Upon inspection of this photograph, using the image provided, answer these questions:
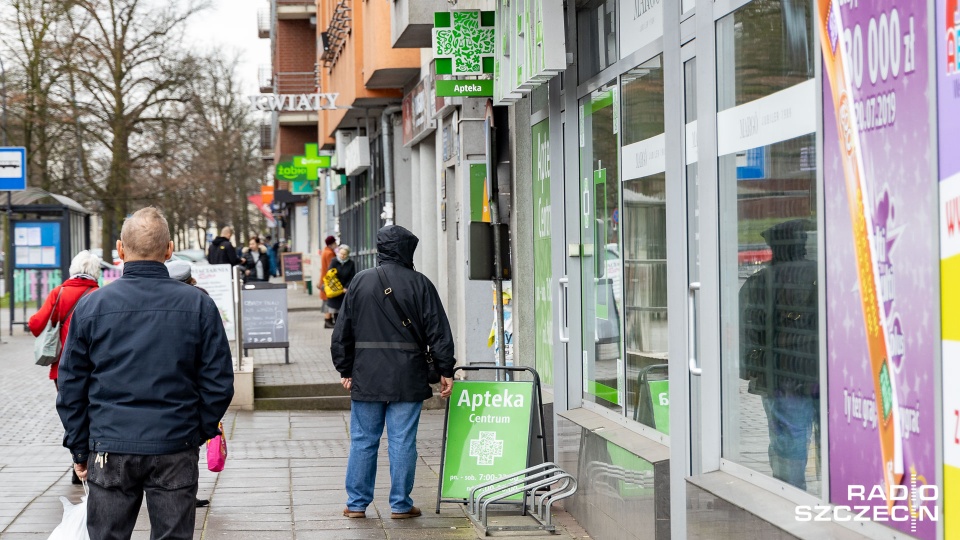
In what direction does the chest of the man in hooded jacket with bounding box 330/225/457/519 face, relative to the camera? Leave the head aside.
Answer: away from the camera

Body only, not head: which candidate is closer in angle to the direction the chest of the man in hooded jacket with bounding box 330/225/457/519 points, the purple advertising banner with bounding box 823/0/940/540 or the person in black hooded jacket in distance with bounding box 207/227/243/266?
the person in black hooded jacket in distance

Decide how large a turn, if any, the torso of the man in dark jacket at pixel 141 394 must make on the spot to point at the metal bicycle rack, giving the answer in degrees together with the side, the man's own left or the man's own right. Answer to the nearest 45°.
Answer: approximately 45° to the man's own right

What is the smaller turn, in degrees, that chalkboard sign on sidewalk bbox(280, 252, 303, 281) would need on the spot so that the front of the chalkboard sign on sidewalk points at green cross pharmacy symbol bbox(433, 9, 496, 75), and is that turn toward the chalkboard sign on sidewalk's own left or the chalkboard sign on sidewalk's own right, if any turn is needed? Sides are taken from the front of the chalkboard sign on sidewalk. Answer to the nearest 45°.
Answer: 0° — it already faces it

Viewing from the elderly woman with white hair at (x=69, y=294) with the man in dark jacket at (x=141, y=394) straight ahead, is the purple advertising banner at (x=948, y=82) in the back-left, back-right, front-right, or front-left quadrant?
front-left

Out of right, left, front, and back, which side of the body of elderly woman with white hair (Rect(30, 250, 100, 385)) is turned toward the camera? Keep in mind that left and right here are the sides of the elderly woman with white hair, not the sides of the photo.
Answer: back

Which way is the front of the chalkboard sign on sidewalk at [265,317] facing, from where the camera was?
facing the viewer

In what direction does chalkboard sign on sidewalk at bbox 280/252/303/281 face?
toward the camera

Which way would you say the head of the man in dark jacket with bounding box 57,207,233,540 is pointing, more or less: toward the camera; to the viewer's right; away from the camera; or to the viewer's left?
away from the camera

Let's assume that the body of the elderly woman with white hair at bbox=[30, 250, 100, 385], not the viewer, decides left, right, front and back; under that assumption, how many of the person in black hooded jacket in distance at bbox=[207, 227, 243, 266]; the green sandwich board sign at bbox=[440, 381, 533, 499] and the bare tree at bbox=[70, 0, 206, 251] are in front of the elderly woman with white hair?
2

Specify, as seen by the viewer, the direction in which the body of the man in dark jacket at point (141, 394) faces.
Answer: away from the camera

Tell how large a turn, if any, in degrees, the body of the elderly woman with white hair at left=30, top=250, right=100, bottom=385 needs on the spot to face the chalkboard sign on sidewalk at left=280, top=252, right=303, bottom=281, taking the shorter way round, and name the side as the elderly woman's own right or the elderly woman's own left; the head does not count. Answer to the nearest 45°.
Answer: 0° — they already face it
